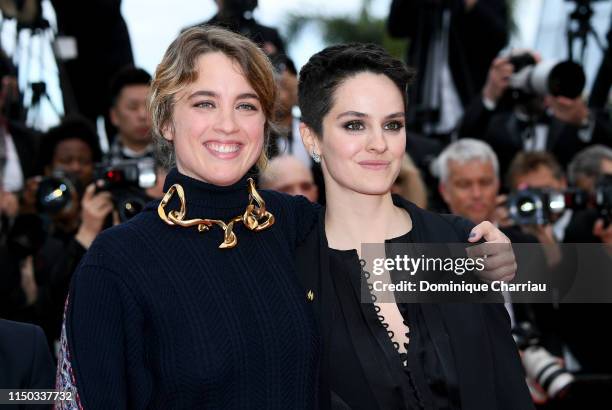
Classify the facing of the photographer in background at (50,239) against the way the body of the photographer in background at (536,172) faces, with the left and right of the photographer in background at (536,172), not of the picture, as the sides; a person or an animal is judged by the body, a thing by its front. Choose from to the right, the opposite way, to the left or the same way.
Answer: the same way

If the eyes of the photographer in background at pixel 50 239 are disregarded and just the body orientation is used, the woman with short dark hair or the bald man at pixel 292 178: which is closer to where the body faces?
the woman with short dark hair

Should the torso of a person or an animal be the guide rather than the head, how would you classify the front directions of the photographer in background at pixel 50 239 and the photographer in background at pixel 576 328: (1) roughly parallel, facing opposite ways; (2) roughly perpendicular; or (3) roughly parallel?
roughly parallel

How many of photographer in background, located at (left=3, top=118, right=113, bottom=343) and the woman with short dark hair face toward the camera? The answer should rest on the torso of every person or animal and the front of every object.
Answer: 2

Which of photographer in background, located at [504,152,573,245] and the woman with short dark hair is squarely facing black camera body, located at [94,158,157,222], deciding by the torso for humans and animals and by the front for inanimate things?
the photographer in background

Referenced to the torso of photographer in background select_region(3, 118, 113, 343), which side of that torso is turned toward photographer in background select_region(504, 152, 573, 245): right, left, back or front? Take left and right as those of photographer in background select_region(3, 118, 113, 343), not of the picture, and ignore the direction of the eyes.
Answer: left

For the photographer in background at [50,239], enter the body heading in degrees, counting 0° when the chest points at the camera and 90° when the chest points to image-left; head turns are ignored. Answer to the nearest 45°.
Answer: approximately 0°

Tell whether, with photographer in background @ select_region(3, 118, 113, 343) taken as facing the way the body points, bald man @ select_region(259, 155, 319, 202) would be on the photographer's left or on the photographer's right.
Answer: on the photographer's left

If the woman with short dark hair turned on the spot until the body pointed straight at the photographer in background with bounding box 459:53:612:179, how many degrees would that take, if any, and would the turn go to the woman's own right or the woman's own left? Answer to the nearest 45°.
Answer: approximately 180°

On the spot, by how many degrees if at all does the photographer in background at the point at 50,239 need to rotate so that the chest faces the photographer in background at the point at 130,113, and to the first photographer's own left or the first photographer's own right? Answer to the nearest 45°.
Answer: approximately 135° to the first photographer's own left

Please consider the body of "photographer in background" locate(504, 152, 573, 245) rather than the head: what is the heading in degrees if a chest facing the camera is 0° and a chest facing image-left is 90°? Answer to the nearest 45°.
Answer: approximately 45°
